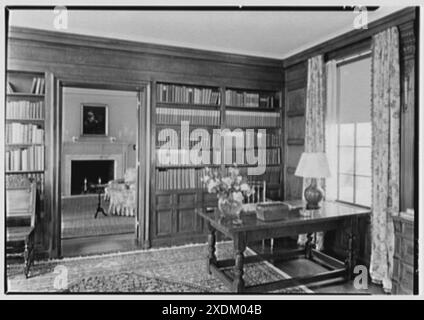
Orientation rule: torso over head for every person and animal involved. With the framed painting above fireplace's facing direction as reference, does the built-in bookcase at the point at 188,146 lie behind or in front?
in front

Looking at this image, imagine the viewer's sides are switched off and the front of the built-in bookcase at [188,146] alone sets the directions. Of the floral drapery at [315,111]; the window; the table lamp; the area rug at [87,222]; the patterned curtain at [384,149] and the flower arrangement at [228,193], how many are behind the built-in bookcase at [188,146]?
1

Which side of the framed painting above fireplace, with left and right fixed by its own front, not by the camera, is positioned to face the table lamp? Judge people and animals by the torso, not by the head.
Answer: front

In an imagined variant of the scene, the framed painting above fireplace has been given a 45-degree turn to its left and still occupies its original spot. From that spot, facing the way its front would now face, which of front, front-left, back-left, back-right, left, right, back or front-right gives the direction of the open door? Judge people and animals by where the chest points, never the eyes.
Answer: front-right

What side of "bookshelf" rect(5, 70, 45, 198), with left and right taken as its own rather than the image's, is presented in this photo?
front

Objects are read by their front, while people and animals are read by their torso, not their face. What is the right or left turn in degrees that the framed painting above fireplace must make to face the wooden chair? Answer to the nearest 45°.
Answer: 0° — it already faces it

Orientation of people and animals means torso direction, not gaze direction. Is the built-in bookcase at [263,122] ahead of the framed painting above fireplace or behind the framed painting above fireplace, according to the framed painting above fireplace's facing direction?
ahead

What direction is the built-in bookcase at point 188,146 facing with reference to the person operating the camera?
facing the viewer and to the right of the viewer

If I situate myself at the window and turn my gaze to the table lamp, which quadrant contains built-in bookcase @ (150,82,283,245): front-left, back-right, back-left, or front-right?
front-right

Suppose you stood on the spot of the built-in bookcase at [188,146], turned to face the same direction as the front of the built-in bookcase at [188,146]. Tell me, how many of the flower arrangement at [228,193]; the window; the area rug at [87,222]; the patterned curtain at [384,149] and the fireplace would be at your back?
2

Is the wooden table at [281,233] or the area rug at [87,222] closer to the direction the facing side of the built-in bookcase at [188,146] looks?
the wooden table

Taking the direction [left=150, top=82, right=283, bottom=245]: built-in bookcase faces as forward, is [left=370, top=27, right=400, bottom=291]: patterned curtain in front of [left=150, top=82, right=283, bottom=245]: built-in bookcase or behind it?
in front

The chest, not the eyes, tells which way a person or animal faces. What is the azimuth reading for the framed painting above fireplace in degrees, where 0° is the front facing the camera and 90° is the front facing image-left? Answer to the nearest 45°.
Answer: approximately 0°

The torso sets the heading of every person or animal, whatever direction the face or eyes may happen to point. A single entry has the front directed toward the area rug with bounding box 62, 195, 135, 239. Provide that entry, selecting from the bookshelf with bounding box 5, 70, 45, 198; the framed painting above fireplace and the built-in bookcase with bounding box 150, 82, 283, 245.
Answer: the framed painting above fireplace

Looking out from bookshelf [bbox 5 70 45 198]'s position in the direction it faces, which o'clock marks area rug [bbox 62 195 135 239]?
The area rug is roughly at 7 o'clock from the bookshelf.
